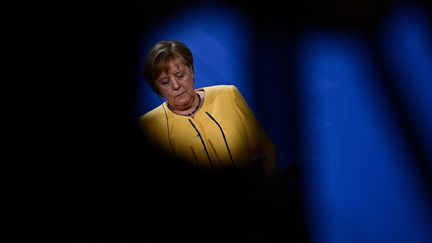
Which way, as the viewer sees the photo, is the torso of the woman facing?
toward the camera
